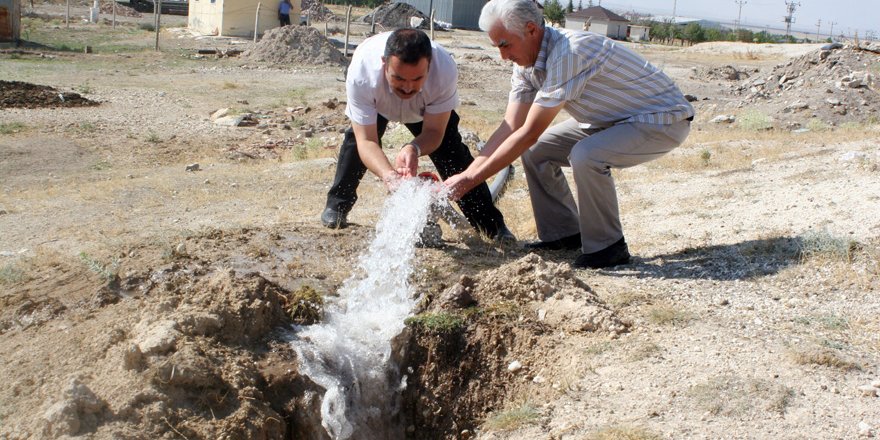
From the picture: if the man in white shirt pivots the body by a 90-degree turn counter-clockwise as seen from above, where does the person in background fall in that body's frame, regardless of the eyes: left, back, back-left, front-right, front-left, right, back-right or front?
left

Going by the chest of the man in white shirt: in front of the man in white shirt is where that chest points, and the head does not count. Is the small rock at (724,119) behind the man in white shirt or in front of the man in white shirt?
behind

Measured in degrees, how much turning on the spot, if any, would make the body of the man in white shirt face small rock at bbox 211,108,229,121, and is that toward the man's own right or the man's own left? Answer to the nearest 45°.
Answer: approximately 180°

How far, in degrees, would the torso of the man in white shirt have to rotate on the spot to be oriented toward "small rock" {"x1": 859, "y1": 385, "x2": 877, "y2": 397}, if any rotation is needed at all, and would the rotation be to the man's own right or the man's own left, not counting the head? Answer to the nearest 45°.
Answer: approximately 45° to the man's own left

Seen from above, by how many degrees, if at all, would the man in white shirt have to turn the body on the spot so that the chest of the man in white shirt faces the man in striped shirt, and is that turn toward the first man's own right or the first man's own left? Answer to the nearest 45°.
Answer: approximately 90° to the first man's own left

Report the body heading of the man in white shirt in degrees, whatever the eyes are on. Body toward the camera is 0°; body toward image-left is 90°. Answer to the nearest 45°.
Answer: approximately 0°

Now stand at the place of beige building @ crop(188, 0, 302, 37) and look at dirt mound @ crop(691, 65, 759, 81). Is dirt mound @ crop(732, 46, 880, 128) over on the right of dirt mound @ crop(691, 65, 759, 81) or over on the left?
right

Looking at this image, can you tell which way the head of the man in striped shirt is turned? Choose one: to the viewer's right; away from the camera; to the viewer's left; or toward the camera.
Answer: to the viewer's left

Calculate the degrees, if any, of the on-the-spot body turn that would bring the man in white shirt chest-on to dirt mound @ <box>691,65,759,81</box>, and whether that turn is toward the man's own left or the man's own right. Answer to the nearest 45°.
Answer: approximately 180°

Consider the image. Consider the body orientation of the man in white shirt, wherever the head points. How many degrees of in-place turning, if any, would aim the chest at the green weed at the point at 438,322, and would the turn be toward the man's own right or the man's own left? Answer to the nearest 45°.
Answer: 0° — they already face it
